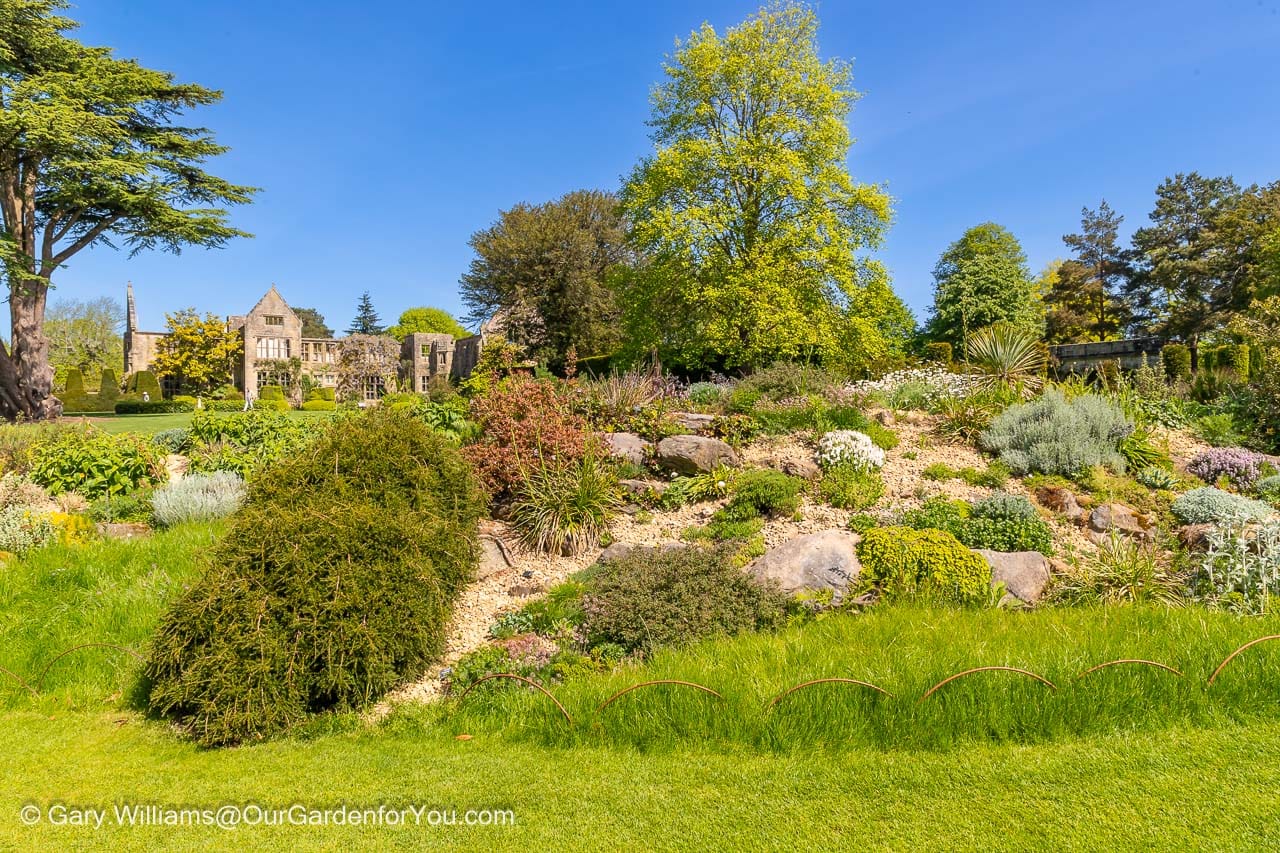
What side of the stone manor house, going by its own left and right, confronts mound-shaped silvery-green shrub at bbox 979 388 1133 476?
front

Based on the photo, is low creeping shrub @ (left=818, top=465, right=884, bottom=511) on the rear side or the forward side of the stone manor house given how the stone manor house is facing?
on the forward side

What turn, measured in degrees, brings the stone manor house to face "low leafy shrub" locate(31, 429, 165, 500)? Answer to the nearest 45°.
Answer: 0° — it already faces it

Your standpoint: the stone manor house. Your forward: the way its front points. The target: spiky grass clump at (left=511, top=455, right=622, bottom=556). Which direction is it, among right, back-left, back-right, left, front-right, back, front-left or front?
front

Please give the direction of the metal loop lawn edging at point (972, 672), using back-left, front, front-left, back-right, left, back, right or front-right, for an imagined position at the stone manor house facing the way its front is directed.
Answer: front

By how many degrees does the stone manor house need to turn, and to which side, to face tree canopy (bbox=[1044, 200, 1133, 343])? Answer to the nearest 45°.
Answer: approximately 45° to its left

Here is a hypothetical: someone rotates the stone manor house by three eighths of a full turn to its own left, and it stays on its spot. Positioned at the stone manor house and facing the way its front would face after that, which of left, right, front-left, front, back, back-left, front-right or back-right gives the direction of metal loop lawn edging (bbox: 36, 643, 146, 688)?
back-right

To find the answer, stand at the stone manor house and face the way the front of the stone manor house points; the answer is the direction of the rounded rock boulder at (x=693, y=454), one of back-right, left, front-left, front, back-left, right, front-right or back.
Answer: front

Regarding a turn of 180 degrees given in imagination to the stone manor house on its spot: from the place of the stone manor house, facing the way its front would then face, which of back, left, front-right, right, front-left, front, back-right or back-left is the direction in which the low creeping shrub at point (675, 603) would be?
back

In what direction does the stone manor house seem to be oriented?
toward the camera

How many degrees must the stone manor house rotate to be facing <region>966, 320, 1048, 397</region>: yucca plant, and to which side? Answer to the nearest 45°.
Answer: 0° — it already faces it

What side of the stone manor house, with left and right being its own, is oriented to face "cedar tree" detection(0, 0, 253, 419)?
front

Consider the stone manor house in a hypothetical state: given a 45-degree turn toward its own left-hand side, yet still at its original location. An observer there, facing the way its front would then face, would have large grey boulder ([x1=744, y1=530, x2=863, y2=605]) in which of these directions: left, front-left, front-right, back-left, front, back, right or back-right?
front-right

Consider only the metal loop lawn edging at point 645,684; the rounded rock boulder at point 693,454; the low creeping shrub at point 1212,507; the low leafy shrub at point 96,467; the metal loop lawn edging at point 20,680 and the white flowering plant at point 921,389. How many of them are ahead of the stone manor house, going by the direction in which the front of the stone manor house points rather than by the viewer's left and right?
6

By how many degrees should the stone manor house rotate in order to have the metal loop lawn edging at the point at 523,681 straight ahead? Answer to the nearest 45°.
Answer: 0° — it already faces it

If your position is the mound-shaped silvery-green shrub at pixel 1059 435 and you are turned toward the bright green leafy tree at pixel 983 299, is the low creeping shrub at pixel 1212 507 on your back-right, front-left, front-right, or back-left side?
back-right

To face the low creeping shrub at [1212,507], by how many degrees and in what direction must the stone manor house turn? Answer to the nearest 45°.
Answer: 0° — it already faces it

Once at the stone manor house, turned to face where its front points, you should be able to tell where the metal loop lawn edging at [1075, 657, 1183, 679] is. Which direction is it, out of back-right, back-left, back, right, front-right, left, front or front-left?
front
